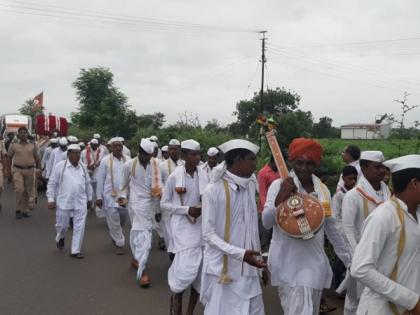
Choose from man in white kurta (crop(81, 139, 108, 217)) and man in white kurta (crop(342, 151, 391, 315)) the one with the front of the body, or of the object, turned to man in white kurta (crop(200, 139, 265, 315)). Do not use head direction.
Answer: man in white kurta (crop(81, 139, 108, 217))

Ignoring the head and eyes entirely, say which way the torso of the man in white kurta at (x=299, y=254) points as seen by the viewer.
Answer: toward the camera

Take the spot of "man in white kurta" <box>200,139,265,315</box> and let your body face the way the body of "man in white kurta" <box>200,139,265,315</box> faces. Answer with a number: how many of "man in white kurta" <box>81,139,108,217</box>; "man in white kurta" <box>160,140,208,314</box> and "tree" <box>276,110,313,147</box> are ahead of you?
0

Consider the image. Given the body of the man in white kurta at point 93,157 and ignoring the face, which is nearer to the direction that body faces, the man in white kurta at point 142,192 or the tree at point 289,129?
the man in white kurta

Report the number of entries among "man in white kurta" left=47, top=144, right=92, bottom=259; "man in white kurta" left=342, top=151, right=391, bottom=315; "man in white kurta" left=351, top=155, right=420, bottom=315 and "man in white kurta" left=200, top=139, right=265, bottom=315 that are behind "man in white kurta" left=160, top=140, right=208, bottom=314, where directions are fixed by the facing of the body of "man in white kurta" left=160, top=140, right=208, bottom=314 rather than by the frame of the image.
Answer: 1

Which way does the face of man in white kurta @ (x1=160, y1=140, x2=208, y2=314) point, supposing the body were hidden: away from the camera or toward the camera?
toward the camera

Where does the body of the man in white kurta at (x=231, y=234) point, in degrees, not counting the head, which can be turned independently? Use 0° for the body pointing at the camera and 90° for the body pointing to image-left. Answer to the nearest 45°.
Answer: approximately 315°

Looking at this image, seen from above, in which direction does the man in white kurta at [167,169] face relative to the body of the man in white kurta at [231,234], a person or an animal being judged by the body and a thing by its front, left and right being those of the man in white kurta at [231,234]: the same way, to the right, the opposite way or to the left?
the same way

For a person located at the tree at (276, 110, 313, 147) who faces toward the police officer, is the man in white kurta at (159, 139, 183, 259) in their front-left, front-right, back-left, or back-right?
front-left

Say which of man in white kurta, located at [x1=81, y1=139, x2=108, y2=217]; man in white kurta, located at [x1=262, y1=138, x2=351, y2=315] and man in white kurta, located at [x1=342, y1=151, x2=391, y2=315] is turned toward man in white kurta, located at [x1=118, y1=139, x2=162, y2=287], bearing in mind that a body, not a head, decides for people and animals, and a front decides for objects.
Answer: man in white kurta, located at [x1=81, y1=139, x2=108, y2=217]

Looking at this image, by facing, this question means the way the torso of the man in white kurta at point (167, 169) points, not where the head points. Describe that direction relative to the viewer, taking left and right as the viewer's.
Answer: facing the viewer and to the right of the viewer

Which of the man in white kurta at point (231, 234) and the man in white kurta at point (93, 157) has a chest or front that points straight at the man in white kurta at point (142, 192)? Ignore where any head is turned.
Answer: the man in white kurta at point (93, 157)

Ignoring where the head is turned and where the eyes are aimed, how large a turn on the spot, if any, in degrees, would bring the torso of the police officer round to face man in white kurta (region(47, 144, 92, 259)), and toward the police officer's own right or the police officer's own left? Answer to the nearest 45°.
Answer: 0° — they already face them

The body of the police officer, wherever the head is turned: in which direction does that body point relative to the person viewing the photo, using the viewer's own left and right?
facing the viewer

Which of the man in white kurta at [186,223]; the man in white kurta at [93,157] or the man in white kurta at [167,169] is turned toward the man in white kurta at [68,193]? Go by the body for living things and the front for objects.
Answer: the man in white kurta at [93,157]

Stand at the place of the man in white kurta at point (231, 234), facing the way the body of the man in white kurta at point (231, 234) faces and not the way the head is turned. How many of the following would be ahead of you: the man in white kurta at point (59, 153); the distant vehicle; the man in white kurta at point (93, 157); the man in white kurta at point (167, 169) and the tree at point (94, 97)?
0

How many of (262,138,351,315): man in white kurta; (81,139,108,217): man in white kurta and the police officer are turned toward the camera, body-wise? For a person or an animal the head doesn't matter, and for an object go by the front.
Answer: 3

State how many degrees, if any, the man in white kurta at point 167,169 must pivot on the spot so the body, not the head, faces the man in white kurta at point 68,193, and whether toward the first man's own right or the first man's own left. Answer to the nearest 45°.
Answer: approximately 135° to the first man's own right

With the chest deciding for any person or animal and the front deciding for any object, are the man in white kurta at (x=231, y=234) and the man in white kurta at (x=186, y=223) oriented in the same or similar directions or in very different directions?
same or similar directions
